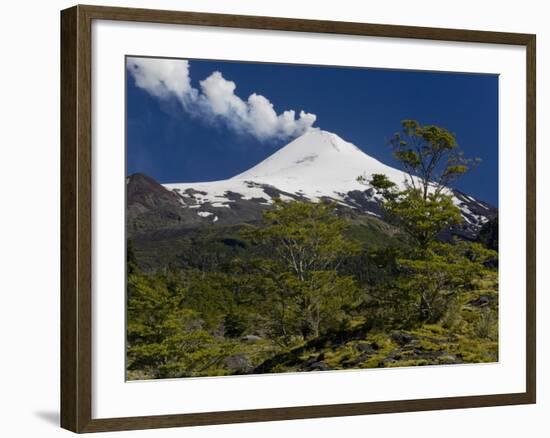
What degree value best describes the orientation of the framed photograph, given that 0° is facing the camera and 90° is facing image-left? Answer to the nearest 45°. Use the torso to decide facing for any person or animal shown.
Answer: approximately 315°
